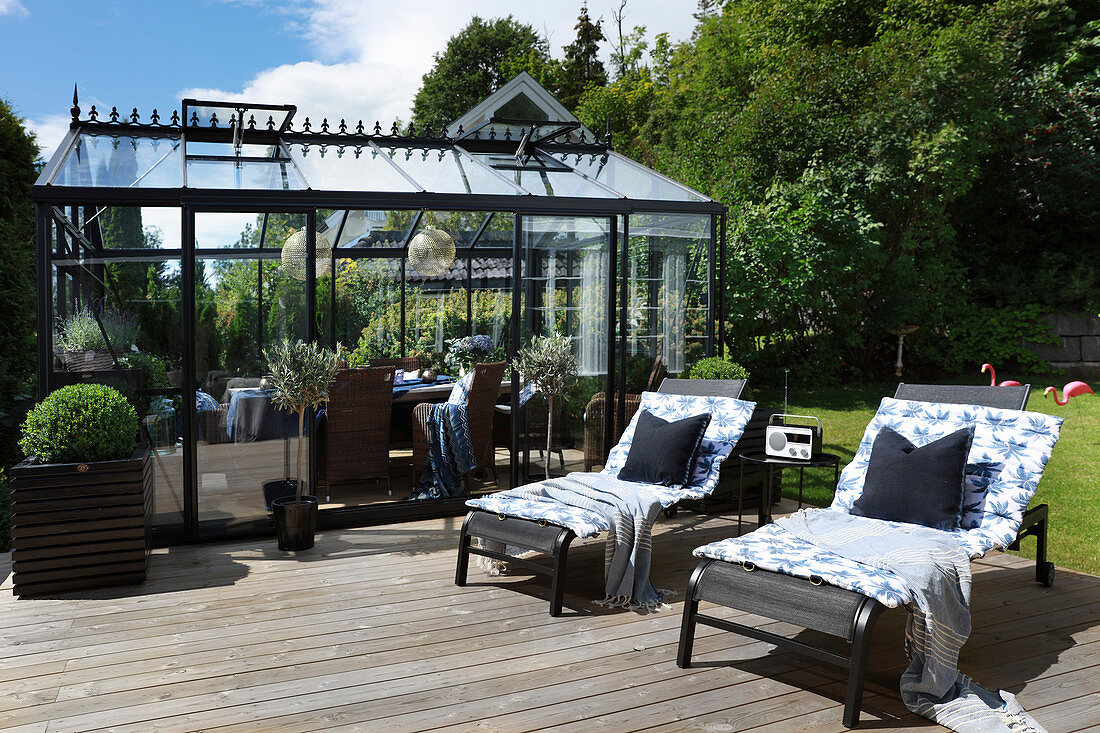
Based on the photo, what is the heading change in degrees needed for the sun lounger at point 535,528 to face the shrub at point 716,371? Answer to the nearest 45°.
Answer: approximately 180°

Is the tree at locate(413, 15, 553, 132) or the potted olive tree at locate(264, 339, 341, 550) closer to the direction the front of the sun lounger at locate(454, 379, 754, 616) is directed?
the potted olive tree

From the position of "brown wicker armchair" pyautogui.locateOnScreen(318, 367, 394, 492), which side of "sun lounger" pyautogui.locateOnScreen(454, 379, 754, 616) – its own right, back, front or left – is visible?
right

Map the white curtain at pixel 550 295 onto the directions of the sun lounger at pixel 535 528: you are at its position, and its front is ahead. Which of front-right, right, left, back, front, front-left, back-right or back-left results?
back-right

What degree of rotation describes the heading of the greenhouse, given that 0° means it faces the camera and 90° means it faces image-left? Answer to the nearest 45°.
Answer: approximately 0°

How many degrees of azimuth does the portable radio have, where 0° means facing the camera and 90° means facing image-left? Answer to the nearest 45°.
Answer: approximately 45°

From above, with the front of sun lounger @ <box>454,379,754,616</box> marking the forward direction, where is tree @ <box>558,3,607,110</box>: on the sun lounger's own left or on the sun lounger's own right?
on the sun lounger's own right

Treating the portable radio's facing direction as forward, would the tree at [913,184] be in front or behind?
behind

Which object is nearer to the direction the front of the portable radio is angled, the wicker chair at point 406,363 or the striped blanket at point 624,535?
the striped blanket

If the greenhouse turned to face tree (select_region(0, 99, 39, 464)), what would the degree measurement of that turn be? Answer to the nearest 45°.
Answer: approximately 135° to its right

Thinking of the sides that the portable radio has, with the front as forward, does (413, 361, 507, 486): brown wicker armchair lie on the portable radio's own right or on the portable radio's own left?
on the portable radio's own right

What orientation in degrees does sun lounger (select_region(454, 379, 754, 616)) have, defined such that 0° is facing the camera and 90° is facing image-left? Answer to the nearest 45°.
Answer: approximately 45°
